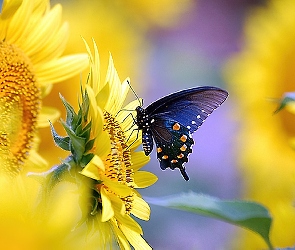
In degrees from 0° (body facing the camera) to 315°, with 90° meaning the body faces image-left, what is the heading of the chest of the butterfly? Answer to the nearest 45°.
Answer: approximately 90°
